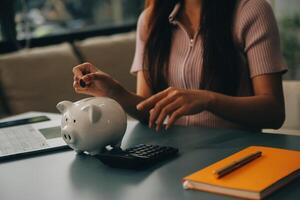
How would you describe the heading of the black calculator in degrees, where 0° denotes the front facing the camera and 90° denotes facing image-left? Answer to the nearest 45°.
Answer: approximately 225°

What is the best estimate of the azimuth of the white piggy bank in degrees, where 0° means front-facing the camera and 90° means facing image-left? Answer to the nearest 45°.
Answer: approximately 45°

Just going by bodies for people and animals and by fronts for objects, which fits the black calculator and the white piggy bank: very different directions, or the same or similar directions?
very different directions

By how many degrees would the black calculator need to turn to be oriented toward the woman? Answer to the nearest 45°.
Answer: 0° — it already faces them
